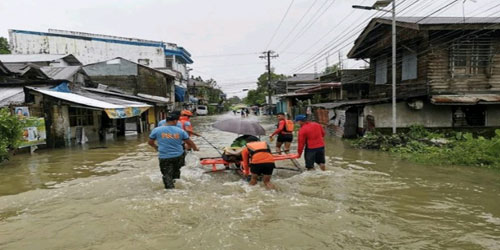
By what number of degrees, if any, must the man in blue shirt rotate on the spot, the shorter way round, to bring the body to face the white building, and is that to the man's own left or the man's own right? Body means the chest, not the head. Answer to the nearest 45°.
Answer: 0° — they already face it

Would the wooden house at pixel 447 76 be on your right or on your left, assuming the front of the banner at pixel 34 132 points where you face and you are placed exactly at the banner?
on your left

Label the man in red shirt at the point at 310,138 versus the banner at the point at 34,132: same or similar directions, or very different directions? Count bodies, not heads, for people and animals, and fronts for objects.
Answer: very different directions

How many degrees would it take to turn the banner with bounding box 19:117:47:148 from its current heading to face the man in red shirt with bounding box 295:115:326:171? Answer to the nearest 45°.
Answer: approximately 45° to its left

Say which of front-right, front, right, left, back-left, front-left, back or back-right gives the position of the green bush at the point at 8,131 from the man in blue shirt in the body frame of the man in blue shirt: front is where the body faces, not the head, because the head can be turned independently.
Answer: front-left

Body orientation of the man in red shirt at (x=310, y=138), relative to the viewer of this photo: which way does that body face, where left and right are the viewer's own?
facing away from the viewer and to the left of the viewer

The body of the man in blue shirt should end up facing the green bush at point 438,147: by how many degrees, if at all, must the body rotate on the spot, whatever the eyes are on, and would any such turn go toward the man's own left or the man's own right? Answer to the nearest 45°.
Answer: approximately 90° to the man's own right

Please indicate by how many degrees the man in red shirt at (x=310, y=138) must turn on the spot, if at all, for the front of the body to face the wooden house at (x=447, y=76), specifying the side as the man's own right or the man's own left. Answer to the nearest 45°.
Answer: approximately 90° to the man's own right

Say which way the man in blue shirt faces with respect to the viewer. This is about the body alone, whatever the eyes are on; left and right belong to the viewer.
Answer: facing away from the viewer

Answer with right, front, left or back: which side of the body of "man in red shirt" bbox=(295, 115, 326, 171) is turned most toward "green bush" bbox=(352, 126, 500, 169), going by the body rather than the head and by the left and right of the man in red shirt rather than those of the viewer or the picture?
right

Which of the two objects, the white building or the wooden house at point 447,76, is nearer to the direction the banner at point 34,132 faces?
the wooden house

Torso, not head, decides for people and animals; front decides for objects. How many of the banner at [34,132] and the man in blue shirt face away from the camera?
1
